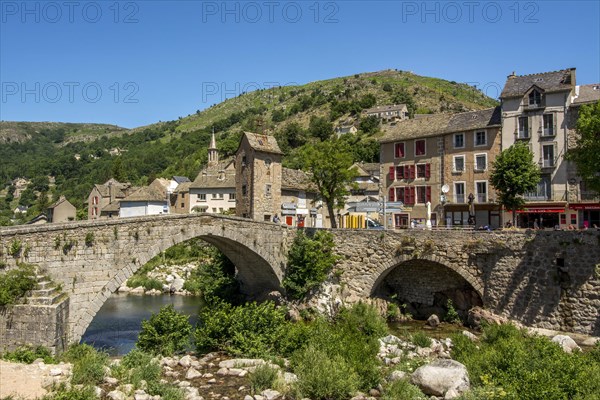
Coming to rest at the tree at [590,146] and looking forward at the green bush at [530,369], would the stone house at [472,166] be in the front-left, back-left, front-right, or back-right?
back-right

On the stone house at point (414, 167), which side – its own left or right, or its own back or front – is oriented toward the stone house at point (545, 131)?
left

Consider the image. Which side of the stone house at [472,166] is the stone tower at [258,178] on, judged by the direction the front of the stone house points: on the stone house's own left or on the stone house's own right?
on the stone house's own right

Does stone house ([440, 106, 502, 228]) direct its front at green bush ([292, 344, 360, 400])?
yes

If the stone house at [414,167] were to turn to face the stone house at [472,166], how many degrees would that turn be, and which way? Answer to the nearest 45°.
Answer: approximately 90° to its left

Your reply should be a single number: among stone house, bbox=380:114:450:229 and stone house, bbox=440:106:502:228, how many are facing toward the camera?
2

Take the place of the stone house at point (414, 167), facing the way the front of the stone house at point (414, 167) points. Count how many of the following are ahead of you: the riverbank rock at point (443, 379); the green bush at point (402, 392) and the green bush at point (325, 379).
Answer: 3
